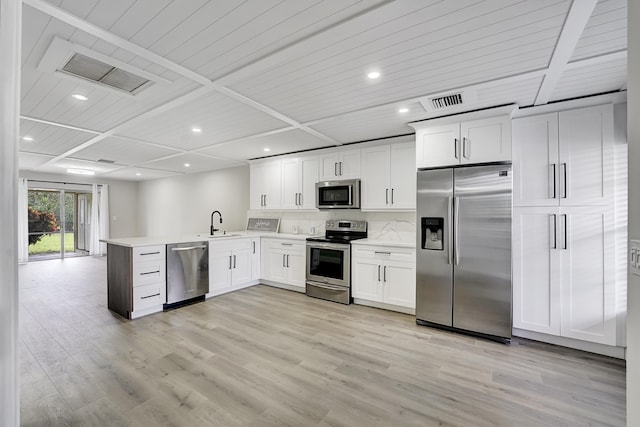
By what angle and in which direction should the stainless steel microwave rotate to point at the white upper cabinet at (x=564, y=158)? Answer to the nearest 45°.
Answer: approximately 90° to its left

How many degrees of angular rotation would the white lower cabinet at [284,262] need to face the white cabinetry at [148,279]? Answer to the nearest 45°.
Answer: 0° — it already faces it

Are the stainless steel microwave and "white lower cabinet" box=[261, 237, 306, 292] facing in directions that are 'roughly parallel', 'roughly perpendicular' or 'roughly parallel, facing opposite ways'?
roughly parallel

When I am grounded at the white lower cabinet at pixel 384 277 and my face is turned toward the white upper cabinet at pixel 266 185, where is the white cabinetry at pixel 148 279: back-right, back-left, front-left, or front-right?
front-left

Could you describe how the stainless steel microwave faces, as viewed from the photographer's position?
facing the viewer and to the left of the viewer

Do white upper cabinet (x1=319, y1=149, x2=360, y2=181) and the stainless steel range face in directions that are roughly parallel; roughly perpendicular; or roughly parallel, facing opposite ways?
roughly parallel

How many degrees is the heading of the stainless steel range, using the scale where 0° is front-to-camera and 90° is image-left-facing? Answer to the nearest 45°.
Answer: approximately 45°

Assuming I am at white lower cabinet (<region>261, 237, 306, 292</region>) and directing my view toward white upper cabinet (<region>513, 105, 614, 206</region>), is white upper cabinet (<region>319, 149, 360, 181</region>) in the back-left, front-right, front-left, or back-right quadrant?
front-left

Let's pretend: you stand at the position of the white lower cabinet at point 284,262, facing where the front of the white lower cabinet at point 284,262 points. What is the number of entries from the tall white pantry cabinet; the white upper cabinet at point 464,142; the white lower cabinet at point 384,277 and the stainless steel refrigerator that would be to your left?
4

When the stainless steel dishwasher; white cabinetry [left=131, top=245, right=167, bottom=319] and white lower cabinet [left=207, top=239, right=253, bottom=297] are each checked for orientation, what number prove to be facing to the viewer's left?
0

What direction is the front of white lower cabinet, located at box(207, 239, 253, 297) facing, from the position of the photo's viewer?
facing the viewer and to the right of the viewer

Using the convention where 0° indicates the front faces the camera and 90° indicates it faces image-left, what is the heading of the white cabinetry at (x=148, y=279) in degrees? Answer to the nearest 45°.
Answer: approximately 315°
